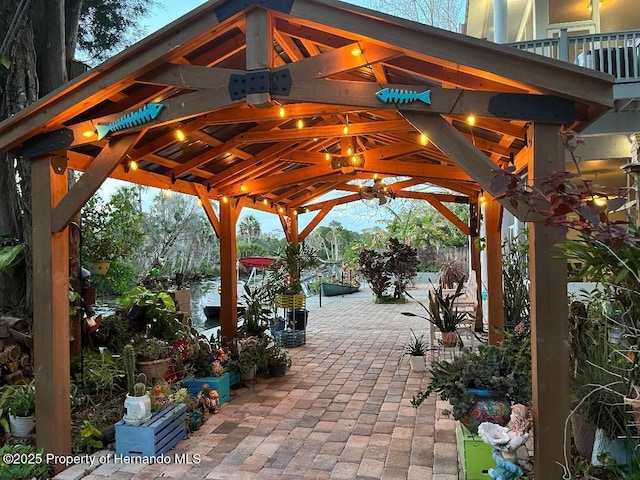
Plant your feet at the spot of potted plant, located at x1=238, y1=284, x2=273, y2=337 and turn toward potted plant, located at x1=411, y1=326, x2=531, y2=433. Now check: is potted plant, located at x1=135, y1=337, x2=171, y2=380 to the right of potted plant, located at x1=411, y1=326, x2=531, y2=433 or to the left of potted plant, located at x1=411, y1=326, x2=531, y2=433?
right

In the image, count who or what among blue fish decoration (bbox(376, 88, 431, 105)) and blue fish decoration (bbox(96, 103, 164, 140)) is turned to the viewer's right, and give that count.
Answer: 1
